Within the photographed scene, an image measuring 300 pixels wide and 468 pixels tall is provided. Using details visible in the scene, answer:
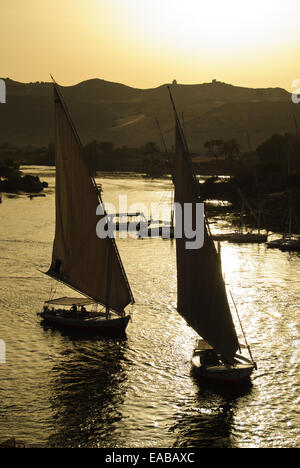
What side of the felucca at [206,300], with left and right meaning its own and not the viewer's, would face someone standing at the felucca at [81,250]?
back

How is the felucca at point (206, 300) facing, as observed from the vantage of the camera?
facing the viewer and to the right of the viewer
